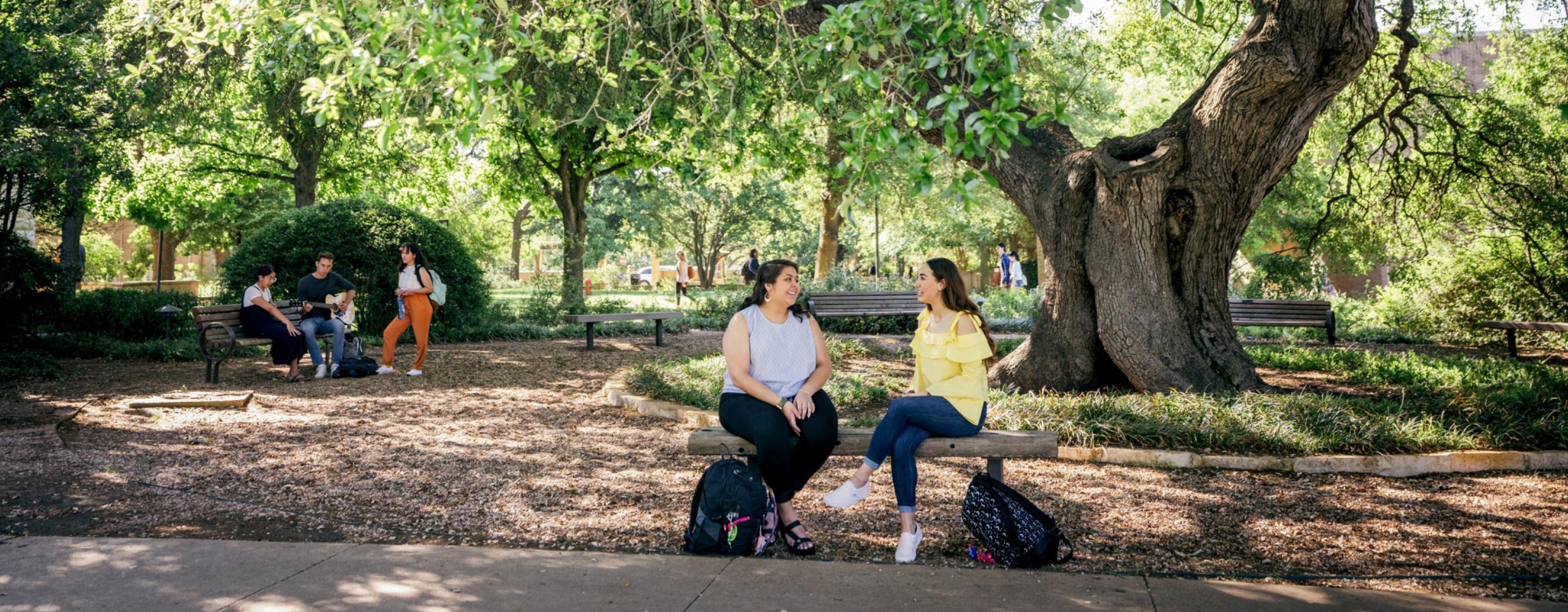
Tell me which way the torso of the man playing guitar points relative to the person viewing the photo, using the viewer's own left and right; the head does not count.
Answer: facing the viewer

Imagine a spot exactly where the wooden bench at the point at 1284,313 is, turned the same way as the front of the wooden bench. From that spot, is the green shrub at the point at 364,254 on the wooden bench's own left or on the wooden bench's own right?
on the wooden bench's own right

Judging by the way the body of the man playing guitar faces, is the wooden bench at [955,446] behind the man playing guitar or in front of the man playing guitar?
in front

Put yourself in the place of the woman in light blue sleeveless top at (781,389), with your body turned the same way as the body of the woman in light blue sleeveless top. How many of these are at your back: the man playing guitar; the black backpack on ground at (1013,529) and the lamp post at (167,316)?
2

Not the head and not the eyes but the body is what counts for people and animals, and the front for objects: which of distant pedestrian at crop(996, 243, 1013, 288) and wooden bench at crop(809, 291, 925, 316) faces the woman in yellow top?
the wooden bench

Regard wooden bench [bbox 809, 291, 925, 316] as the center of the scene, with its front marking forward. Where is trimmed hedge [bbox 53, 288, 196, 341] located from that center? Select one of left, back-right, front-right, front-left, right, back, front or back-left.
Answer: right

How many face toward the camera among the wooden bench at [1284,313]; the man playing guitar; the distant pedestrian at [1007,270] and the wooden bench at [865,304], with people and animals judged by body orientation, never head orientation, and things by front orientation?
3

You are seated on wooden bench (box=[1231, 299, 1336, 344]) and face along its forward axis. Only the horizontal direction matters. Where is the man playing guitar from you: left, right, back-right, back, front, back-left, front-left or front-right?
front-right

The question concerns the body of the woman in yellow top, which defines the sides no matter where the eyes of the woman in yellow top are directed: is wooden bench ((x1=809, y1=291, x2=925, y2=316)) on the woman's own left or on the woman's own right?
on the woman's own right

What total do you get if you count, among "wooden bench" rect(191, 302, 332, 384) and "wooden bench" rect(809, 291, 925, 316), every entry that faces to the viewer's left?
0

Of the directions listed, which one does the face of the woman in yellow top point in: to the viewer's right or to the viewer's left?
to the viewer's left

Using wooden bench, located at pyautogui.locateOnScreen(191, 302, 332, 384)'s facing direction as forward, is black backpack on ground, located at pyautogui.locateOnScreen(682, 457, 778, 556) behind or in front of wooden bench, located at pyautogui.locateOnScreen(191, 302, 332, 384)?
in front

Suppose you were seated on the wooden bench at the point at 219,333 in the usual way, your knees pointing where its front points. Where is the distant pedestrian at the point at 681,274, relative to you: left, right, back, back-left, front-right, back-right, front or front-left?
left

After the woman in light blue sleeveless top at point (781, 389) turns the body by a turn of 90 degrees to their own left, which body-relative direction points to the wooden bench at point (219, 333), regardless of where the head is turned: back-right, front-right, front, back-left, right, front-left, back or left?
left
